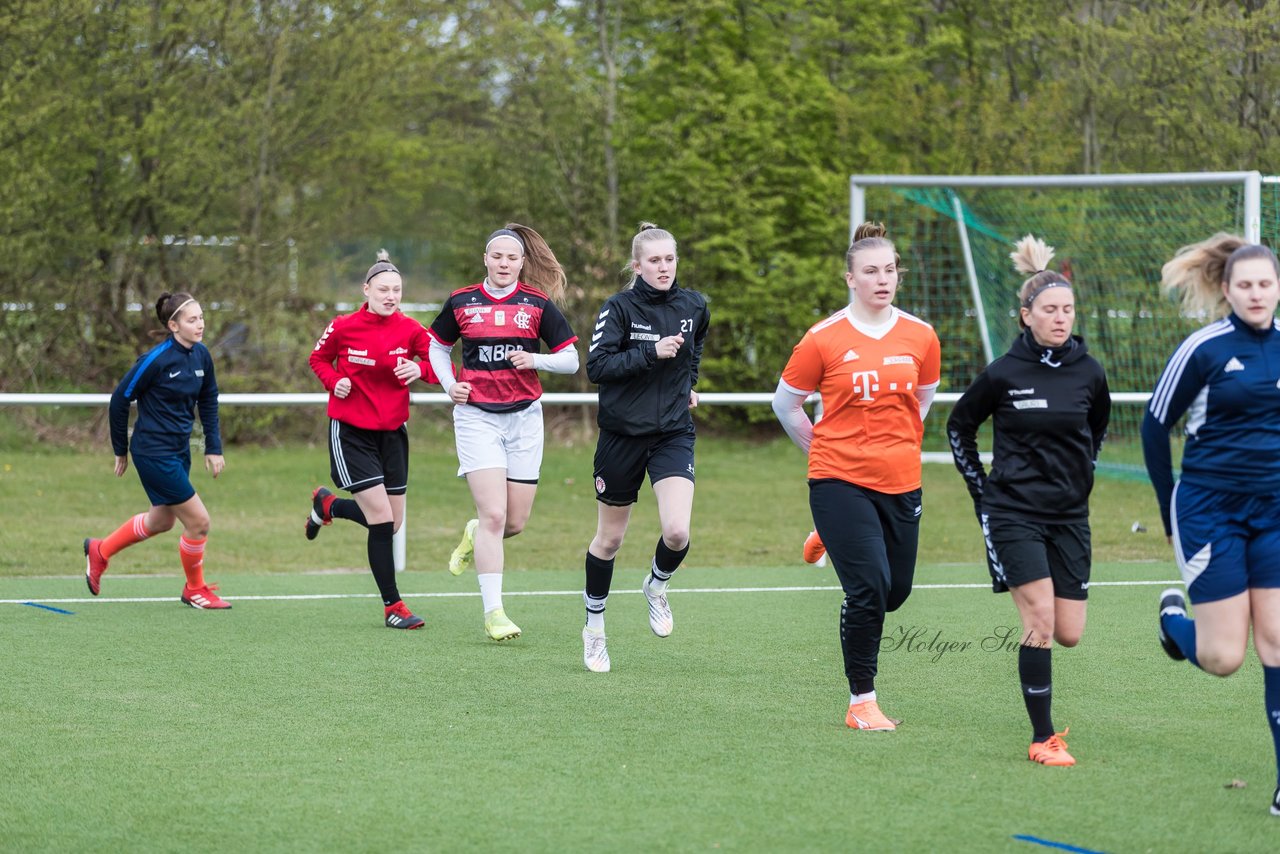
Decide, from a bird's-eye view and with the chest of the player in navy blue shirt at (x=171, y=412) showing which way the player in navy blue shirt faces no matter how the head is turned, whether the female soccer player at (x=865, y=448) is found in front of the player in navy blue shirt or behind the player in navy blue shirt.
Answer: in front

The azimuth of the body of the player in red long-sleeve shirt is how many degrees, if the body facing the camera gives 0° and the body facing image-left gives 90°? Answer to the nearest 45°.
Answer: approximately 315°

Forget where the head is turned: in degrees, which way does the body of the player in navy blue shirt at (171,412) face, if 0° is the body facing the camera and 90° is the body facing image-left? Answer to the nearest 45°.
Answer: approximately 315°

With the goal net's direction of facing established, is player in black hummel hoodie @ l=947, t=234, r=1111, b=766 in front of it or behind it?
in front

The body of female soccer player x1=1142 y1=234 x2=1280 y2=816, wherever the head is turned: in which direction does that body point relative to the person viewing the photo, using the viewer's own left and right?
facing the viewer and to the right of the viewer

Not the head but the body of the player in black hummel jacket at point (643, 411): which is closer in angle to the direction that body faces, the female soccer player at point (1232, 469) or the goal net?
the female soccer player
